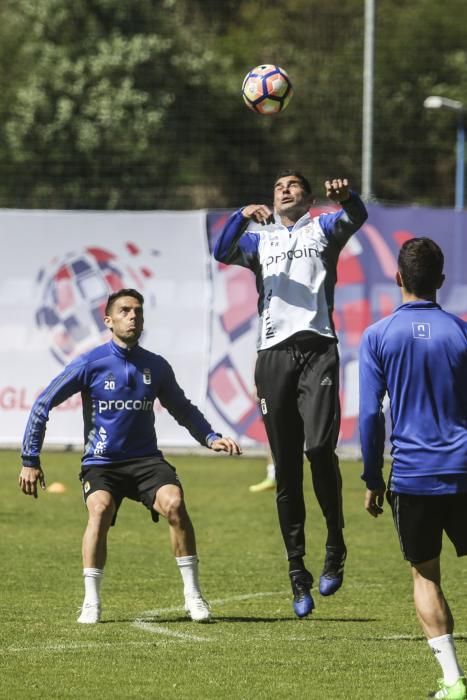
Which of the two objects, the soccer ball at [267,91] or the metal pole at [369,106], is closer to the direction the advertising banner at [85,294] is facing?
the soccer ball

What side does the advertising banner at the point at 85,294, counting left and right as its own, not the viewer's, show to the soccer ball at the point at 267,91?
front

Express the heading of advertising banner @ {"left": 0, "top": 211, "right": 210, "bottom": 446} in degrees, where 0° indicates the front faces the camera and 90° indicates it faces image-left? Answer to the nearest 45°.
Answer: approximately 0°

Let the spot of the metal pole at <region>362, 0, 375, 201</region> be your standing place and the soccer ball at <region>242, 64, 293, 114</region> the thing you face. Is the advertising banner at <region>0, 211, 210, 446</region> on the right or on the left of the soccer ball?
right

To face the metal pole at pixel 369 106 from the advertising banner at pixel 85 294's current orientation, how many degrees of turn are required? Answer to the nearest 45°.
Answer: approximately 135° to its left
